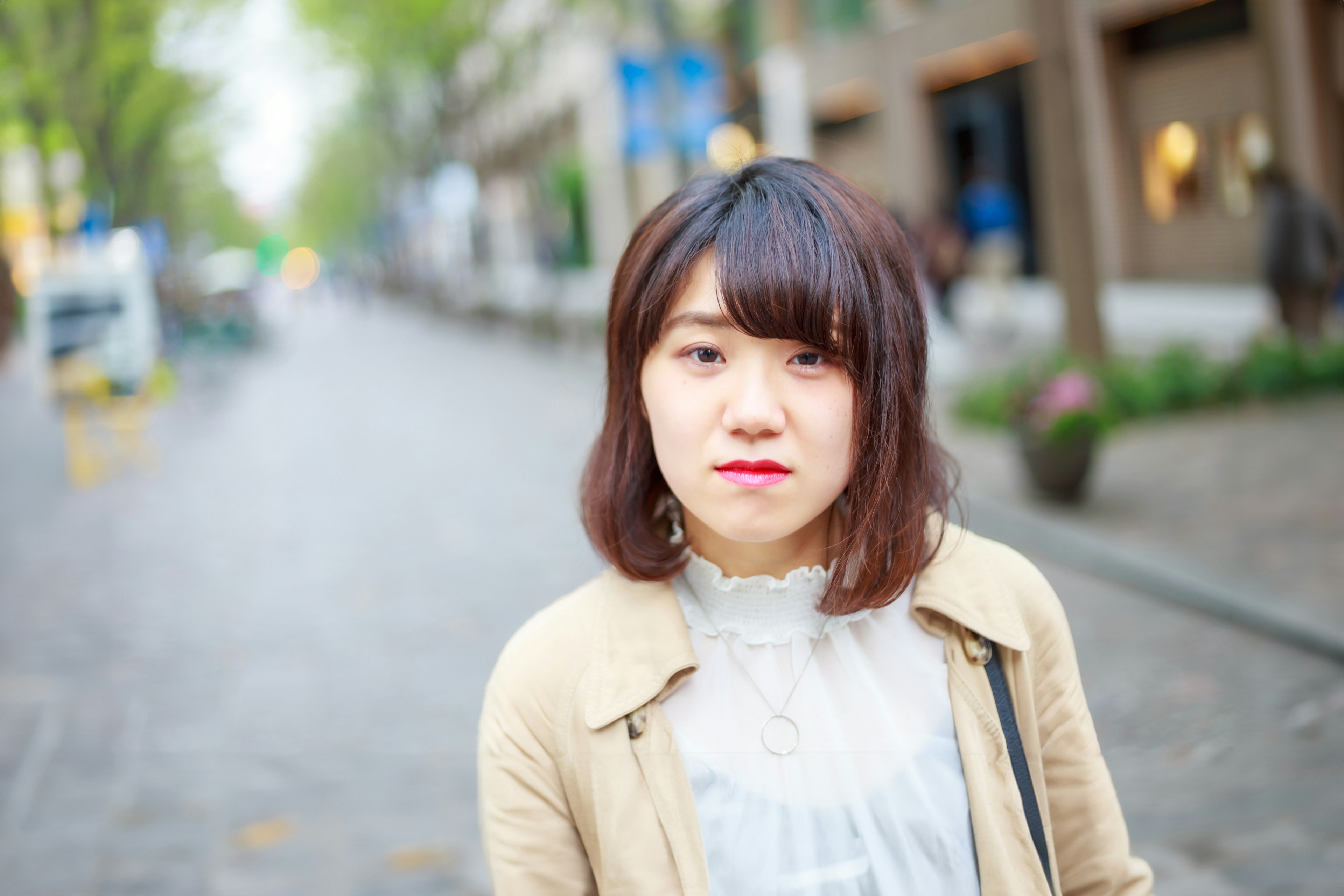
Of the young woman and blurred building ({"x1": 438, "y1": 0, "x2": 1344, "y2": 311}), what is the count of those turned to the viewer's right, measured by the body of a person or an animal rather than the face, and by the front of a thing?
0

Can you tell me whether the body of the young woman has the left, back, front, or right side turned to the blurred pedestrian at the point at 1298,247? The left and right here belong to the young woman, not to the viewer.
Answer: back

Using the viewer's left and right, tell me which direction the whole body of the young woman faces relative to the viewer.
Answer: facing the viewer

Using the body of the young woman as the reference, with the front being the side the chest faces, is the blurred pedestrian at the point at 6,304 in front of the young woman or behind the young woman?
behind

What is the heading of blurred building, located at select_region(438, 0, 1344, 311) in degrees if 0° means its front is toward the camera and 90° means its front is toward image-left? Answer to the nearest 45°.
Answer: approximately 45°

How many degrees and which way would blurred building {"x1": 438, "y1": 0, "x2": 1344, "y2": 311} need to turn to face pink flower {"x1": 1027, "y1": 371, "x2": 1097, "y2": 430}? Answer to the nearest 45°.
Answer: approximately 45° to its left

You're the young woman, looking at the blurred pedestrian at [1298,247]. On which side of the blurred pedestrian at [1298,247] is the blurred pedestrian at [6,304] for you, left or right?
left

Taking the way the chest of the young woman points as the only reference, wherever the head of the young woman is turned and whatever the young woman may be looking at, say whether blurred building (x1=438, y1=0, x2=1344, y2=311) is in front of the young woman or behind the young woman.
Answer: behind
